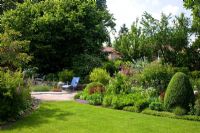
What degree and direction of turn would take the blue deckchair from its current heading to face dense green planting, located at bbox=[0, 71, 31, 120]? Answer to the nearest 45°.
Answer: approximately 90° to its left

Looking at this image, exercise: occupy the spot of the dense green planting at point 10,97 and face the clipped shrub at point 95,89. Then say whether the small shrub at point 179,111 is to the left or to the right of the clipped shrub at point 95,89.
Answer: right

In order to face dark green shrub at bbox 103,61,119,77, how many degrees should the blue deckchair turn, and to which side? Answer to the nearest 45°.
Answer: approximately 135° to its right

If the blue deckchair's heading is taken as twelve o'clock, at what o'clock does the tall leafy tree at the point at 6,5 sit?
The tall leafy tree is roughly at 2 o'clock from the blue deckchair.

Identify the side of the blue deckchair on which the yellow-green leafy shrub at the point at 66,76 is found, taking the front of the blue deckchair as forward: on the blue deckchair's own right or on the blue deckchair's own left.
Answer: on the blue deckchair's own right

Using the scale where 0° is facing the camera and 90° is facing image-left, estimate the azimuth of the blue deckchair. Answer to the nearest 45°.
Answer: approximately 90°
